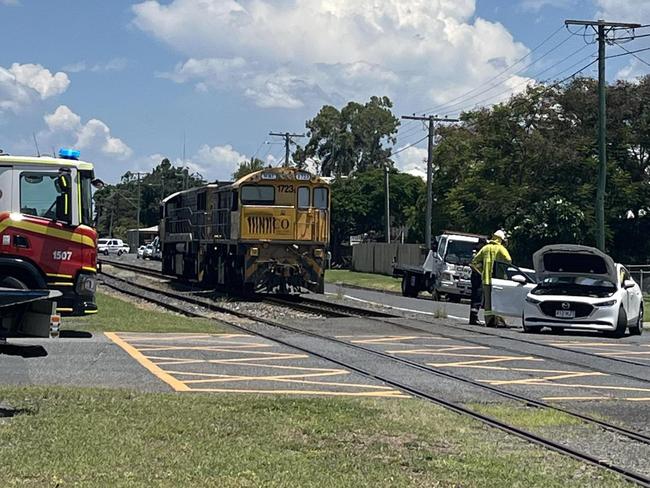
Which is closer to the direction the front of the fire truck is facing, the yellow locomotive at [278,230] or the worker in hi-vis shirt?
the worker in hi-vis shirt

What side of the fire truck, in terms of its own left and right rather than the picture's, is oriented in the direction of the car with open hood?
front

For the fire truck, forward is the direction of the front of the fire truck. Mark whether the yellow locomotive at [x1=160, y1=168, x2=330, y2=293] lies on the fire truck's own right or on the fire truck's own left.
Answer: on the fire truck's own left

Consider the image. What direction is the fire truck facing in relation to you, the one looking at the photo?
facing to the right of the viewer

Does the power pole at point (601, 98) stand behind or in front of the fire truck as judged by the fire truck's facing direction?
in front
